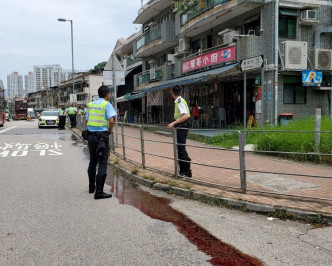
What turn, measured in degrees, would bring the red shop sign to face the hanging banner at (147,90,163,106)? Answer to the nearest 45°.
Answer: approximately 90° to its right

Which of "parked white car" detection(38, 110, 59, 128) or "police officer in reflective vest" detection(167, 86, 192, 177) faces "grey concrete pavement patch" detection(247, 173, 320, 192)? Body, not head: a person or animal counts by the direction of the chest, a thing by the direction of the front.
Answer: the parked white car

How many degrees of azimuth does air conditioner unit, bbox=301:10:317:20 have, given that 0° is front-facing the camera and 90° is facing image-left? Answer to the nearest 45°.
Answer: approximately 0°

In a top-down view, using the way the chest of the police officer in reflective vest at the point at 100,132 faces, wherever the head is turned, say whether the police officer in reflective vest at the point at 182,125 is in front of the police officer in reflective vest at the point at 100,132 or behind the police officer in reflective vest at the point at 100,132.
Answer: in front

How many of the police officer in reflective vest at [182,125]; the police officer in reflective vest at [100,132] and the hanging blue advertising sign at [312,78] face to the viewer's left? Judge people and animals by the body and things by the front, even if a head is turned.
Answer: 1

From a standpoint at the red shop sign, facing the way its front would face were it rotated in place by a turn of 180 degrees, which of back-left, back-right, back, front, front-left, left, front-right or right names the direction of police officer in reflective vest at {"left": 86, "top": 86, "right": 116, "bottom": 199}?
back-right

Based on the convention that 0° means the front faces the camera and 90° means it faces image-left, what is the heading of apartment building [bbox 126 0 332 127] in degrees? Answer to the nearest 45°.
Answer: approximately 45°

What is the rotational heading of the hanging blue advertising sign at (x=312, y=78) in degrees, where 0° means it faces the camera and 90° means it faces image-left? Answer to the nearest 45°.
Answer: approximately 0°

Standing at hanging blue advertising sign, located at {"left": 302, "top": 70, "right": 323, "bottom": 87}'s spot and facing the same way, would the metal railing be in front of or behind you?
in front

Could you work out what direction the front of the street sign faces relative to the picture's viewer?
facing the viewer and to the left of the viewer

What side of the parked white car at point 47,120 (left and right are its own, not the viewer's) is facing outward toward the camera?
front

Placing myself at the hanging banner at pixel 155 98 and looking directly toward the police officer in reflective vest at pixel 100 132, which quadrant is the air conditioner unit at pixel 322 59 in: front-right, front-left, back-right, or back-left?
front-left
